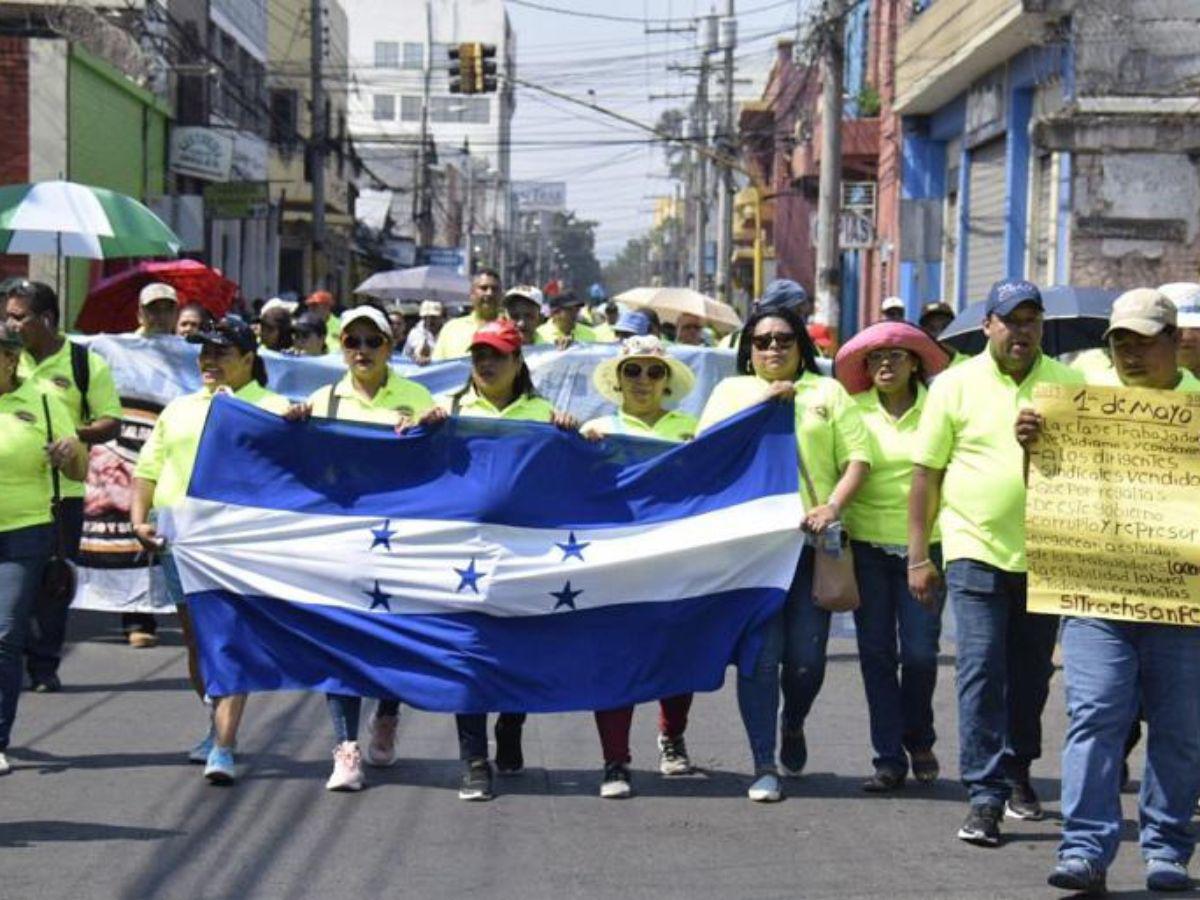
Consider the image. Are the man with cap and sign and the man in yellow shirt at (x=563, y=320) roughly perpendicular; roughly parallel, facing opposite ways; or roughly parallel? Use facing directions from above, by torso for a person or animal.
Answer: roughly parallel

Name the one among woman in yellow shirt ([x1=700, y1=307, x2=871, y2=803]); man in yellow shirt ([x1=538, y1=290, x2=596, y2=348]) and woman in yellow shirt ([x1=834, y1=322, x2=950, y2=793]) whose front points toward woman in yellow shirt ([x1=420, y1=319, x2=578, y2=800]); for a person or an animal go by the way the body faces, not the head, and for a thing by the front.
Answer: the man in yellow shirt

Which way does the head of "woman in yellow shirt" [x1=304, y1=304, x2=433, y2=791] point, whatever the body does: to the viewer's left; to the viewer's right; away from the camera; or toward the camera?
toward the camera

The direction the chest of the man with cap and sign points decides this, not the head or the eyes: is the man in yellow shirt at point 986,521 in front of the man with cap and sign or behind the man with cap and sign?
behind

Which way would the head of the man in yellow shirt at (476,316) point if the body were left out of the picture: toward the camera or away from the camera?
toward the camera

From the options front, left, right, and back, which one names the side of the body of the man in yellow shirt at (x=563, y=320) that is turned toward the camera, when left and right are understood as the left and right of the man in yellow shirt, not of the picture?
front

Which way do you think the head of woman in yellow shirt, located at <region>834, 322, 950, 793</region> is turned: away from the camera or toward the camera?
toward the camera

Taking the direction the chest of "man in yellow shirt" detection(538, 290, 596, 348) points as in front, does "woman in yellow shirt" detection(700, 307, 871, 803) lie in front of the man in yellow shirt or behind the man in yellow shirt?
in front

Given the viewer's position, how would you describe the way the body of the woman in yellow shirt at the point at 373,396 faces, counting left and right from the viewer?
facing the viewer

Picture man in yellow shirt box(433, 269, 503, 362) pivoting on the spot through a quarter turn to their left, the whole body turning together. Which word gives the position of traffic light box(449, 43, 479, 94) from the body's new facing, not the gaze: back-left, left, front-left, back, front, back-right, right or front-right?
left

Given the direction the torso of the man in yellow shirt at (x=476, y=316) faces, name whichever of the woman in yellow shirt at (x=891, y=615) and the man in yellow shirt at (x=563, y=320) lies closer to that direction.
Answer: the woman in yellow shirt

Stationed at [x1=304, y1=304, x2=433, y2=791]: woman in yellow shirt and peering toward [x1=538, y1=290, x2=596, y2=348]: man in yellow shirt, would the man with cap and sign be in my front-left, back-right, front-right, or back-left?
back-right

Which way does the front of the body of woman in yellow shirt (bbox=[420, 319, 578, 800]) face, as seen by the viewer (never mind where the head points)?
toward the camera

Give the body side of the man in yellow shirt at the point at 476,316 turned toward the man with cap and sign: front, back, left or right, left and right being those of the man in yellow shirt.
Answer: front

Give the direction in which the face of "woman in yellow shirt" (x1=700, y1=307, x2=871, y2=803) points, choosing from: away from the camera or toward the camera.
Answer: toward the camera

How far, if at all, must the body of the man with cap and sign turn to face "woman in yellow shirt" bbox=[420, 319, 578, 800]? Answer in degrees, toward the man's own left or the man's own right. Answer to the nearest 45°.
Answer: approximately 135° to the man's own right
